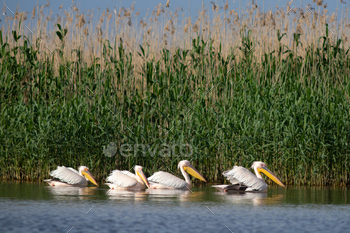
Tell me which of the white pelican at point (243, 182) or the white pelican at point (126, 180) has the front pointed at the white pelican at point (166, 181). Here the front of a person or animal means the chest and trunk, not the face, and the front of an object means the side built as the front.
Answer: the white pelican at point (126, 180)

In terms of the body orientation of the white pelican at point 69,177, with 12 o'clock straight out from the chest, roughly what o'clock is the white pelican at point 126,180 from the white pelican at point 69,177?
the white pelican at point 126,180 is roughly at 1 o'clock from the white pelican at point 69,177.

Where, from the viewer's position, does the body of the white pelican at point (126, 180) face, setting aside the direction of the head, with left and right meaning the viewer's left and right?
facing to the right of the viewer

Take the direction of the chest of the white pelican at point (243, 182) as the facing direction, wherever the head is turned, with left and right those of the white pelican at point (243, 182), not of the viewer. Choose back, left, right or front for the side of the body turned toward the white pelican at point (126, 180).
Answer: back

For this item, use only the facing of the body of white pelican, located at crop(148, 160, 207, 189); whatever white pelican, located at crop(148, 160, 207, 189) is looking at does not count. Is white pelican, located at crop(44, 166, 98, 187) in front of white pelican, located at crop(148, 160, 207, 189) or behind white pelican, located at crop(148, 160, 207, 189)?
behind

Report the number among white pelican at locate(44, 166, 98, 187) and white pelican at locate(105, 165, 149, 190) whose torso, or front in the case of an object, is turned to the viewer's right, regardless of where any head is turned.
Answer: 2

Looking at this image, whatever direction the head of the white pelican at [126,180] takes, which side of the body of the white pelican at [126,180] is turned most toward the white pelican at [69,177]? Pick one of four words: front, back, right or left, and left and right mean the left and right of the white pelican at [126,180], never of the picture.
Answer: back

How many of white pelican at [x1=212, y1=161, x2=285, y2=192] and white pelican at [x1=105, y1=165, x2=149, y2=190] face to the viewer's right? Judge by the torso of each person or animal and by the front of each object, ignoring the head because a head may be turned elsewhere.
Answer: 2

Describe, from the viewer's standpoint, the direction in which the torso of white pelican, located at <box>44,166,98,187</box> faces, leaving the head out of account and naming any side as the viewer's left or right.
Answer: facing to the right of the viewer

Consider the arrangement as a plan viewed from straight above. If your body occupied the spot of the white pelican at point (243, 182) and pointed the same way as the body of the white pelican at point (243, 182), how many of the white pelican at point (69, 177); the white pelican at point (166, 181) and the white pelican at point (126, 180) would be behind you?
3

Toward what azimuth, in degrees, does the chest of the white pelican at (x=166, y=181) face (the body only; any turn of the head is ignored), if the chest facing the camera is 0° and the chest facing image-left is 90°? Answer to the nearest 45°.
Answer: approximately 270°

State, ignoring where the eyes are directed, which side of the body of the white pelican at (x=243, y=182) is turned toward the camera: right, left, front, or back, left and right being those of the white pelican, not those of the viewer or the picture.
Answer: right

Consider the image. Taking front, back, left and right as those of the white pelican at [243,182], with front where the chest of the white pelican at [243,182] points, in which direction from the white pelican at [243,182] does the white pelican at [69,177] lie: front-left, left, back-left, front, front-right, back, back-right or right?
back
